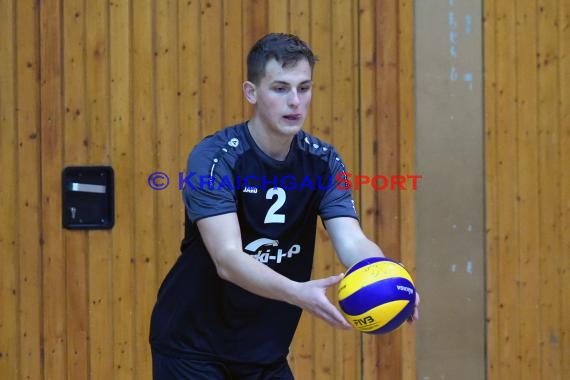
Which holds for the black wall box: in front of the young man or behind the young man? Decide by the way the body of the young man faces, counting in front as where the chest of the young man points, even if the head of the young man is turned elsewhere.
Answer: behind

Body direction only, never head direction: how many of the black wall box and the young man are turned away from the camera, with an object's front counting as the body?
0

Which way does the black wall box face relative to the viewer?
toward the camera

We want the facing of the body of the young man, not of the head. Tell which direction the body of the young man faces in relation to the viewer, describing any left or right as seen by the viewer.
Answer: facing the viewer and to the right of the viewer

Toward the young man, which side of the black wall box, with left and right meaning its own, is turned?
front

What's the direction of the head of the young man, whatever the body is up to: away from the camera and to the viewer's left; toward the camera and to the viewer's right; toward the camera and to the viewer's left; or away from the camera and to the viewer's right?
toward the camera and to the viewer's right
